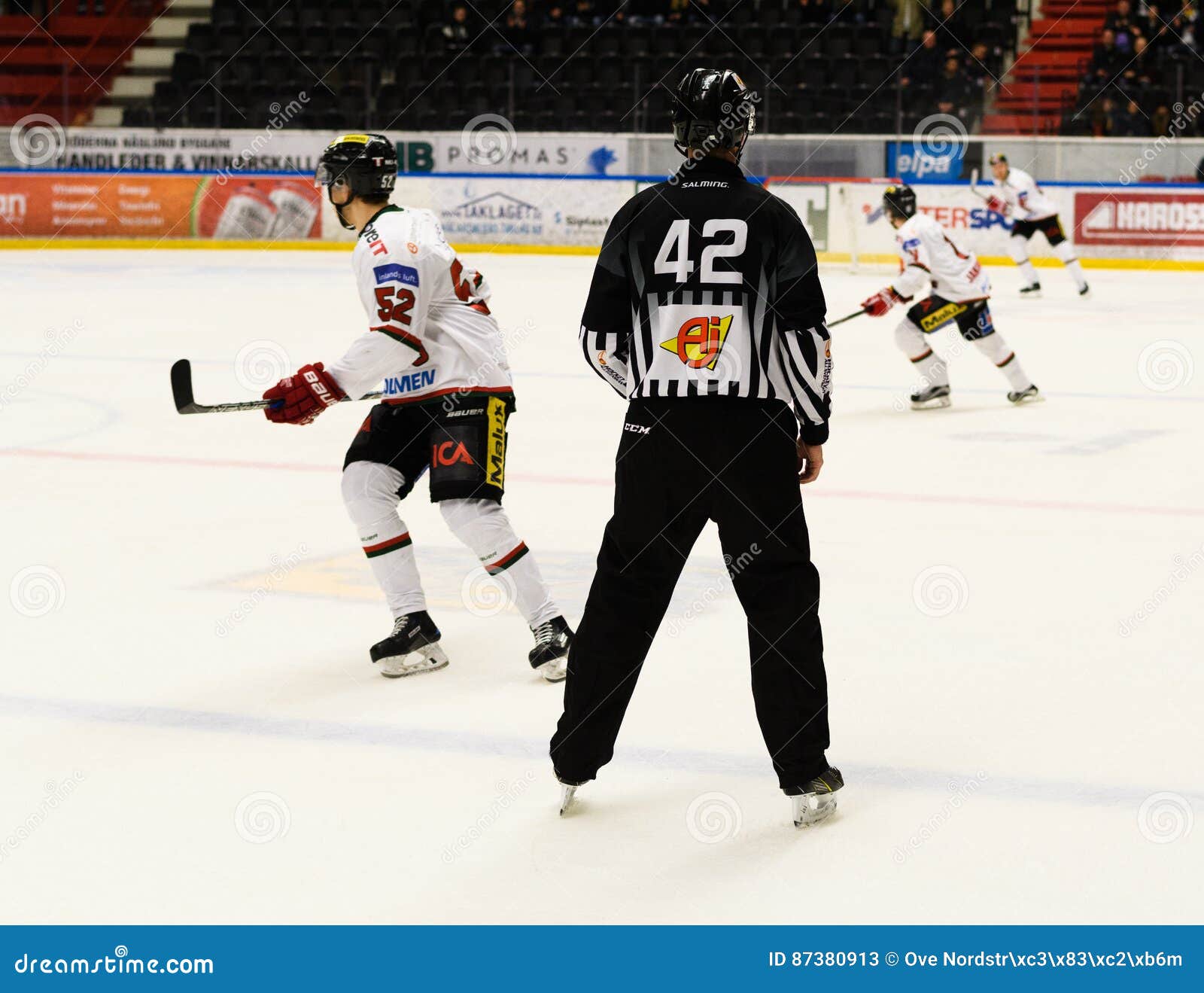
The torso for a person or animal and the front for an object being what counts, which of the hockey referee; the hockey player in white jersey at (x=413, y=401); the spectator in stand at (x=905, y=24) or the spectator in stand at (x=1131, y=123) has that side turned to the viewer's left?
the hockey player in white jersey

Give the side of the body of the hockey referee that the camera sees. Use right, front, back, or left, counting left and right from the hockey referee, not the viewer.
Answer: back

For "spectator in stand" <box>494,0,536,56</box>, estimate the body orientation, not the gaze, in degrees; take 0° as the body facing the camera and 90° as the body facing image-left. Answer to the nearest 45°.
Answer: approximately 0°

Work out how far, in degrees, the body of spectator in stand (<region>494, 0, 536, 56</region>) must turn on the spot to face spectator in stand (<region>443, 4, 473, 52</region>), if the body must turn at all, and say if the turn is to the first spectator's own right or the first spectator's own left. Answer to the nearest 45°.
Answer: approximately 90° to the first spectator's own right

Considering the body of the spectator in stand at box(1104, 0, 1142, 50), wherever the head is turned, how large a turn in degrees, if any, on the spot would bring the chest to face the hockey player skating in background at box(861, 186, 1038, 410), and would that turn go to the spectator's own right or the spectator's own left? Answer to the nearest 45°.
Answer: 0° — they already face them

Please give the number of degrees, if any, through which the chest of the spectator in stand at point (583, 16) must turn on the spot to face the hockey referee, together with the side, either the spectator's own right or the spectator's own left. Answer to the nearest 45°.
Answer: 0° — they already face them

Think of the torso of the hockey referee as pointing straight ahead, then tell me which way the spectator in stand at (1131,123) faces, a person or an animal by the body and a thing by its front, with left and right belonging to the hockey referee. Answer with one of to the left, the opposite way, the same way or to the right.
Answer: the opposite way

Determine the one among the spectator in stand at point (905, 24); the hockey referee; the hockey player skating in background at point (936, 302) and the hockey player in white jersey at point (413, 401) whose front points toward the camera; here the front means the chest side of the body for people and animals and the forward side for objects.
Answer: the spectator in stand

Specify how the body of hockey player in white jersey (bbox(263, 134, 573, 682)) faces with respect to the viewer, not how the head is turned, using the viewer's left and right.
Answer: facing to the left of the viewer

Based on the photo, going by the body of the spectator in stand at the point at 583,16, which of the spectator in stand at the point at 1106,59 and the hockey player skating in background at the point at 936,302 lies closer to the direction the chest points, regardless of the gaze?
the hockey player skating in background

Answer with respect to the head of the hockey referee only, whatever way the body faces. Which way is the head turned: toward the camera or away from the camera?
away from the camera
